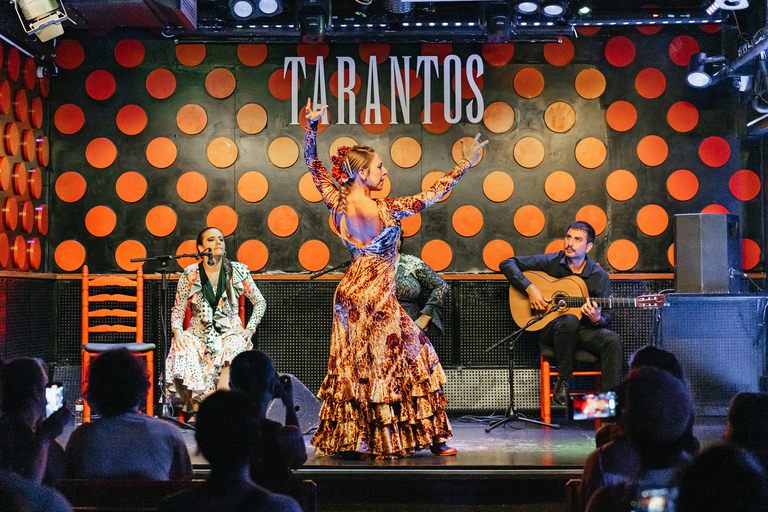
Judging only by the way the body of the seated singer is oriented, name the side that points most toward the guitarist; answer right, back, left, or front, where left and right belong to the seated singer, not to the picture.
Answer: left

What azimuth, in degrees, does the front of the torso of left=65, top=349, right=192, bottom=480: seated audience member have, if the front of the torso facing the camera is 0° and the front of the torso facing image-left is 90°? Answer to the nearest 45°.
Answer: approximately 180°

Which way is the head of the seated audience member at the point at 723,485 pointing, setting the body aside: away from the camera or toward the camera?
away from the camera

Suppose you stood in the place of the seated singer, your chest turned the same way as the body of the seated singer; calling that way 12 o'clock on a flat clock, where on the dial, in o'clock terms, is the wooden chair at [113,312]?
The wooden chair is roughly at 4 o'clock from the seated singer.

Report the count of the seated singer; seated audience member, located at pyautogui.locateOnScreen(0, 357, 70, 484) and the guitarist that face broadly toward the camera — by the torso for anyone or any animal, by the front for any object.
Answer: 2

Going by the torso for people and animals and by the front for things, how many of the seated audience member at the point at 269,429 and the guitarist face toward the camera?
1

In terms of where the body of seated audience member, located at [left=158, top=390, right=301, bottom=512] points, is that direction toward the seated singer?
yes

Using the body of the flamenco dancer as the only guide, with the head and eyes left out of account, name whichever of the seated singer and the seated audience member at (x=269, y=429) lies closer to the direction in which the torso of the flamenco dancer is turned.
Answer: the seated singer

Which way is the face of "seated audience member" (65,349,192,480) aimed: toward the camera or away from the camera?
away from the camera

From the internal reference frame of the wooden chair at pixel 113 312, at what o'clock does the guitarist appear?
The guitarist is roughly at 10 o'clock from the wooden chair.

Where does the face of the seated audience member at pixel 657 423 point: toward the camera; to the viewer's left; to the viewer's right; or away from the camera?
away from the camera

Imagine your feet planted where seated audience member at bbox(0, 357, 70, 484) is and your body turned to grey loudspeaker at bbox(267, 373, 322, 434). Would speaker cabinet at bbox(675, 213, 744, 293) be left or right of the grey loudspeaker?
right

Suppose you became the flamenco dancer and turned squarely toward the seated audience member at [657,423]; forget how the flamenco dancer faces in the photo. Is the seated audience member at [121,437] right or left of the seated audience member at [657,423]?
right

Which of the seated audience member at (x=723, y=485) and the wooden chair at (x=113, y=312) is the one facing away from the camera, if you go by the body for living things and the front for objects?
the seated audience member
